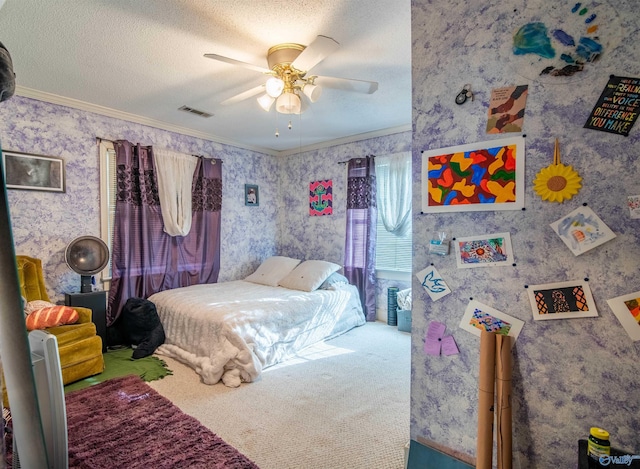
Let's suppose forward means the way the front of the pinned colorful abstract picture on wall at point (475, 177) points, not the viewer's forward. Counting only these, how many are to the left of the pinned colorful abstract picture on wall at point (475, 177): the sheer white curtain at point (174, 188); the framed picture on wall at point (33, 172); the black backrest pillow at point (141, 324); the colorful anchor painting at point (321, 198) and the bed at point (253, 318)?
0

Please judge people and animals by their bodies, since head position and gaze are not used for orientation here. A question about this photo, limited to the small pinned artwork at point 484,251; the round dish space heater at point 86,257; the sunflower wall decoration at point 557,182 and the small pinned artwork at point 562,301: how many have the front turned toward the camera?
4

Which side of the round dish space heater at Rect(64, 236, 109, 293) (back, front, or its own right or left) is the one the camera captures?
front

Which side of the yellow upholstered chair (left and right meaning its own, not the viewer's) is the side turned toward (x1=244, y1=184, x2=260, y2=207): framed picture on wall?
left

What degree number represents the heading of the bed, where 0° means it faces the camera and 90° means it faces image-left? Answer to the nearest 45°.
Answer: approximately 45°

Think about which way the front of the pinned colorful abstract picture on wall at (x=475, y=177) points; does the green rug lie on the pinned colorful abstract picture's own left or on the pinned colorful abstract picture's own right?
on the pinned colorful abstract picture's own right

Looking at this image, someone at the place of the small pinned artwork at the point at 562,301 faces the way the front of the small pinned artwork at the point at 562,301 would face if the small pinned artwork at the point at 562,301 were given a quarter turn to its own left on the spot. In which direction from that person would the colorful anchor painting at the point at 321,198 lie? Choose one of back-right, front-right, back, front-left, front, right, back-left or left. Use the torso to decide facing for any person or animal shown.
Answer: back-left

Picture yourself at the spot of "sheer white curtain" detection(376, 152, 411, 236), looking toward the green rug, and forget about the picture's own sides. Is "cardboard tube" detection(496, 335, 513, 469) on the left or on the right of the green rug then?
left

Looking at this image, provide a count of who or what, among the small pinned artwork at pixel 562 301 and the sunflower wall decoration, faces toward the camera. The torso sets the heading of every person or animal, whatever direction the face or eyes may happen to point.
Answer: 2

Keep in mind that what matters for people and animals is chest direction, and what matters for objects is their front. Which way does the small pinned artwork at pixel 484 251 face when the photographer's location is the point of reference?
facing the viewer

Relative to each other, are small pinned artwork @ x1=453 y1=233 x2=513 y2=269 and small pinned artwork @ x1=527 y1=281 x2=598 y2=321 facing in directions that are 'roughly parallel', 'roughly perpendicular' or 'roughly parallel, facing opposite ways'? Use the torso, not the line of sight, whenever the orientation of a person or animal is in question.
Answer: roughly parallel

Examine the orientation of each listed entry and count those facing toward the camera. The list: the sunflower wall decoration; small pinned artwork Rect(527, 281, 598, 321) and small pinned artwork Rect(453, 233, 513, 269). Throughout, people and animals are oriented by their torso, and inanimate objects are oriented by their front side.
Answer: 3
